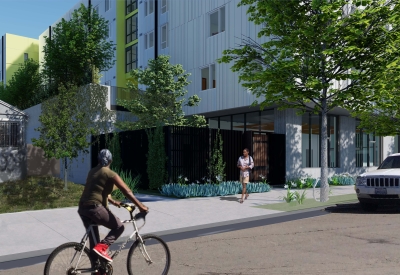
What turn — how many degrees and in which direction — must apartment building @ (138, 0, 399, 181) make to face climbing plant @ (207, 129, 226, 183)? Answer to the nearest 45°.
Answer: approximately 45° to its right

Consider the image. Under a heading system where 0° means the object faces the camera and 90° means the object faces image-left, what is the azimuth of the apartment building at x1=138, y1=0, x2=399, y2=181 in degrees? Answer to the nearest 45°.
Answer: approximately 315°

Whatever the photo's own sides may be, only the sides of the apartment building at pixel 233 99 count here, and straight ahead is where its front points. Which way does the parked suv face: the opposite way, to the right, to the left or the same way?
to the right

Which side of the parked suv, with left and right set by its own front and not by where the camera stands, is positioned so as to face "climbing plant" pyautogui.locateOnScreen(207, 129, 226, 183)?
right

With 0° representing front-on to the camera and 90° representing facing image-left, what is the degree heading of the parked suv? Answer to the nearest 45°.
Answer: approximately 45°

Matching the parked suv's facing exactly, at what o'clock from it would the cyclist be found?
The cyclist is roughly at 11 o'clock from the parked suv.

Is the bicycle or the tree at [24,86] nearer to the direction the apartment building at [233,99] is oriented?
the bicycle

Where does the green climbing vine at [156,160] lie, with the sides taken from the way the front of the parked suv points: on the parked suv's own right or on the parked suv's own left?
on the parked suv's own right

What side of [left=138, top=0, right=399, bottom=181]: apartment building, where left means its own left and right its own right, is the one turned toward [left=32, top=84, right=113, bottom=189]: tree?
right

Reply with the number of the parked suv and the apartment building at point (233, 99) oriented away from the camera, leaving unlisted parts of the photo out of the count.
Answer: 0
